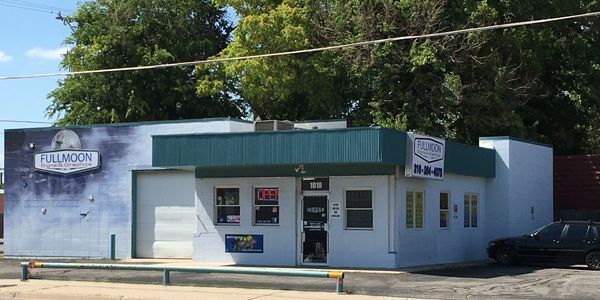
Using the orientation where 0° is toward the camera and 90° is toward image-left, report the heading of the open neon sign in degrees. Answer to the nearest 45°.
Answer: approximately 0°

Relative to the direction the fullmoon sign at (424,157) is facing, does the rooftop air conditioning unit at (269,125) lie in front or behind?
behind

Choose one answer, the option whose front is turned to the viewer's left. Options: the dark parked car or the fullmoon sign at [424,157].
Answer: the dark parked car

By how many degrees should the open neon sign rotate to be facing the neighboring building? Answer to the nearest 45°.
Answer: approximately 135° to its left

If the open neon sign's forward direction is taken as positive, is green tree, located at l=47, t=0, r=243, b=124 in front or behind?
behind

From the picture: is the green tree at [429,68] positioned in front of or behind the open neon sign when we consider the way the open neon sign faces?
behind

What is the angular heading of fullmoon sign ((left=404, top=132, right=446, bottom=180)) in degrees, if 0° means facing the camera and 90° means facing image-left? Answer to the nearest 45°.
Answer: approximately 315°

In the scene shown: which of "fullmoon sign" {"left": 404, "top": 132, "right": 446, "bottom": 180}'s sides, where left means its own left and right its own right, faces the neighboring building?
left

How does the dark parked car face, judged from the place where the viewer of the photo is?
facing to the left of the viewer

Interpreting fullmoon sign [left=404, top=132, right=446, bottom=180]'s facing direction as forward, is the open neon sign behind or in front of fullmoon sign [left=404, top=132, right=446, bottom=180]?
behind
